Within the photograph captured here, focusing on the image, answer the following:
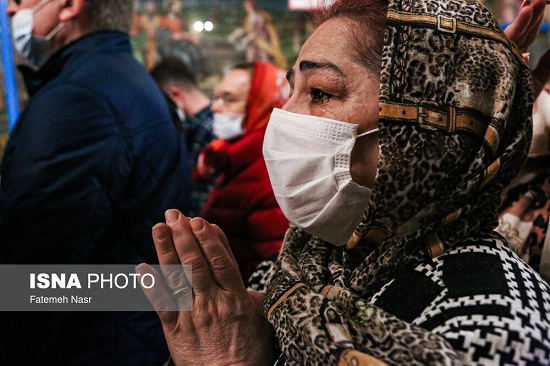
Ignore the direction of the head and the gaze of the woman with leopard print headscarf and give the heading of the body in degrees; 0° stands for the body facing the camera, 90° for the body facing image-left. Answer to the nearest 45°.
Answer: approximately 90°

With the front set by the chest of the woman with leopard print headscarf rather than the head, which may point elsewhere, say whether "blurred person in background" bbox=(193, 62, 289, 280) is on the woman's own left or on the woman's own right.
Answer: on the woman's own right

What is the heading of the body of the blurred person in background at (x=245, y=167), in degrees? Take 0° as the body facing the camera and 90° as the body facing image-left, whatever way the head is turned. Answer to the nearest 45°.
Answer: approximately 90°

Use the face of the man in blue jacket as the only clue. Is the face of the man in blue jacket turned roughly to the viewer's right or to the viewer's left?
to the viewer's left

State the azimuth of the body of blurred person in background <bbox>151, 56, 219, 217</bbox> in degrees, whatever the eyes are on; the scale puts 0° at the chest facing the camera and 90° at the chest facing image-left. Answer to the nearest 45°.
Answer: approximately 135°

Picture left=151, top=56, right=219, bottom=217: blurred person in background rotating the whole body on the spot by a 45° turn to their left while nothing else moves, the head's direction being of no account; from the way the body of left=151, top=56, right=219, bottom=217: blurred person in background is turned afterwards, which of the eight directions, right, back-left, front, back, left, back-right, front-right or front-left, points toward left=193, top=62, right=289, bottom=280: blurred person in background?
left

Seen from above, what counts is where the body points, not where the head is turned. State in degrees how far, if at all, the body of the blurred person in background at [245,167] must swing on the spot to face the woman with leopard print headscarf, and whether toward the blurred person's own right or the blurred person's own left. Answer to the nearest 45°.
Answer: approximately 90° to the blurred person's own left

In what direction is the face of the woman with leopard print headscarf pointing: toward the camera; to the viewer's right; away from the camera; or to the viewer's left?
to the viewer's left

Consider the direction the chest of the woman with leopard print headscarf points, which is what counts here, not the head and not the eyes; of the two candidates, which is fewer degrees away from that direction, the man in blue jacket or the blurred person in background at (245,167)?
the man in blue jacket
